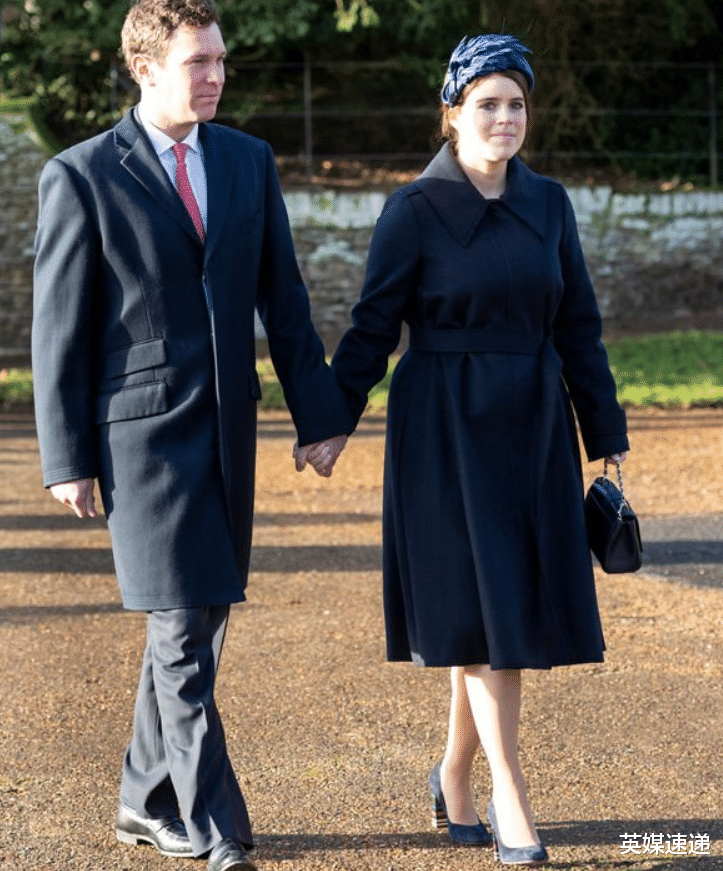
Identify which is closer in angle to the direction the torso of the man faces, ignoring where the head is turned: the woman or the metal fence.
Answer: the woman

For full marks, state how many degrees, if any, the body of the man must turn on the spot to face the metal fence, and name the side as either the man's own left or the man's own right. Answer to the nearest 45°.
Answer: approximately 135° to the man's own left

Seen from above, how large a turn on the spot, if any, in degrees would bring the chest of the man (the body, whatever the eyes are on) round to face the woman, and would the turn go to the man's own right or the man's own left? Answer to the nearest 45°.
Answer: approximately 45° to the man's own left

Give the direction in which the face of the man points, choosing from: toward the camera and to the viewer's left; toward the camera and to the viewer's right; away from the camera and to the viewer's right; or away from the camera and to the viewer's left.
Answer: toward the camera and to the viewer's right

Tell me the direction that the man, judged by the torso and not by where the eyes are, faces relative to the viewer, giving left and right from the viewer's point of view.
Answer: facing the viewer and to the right of the viewer
